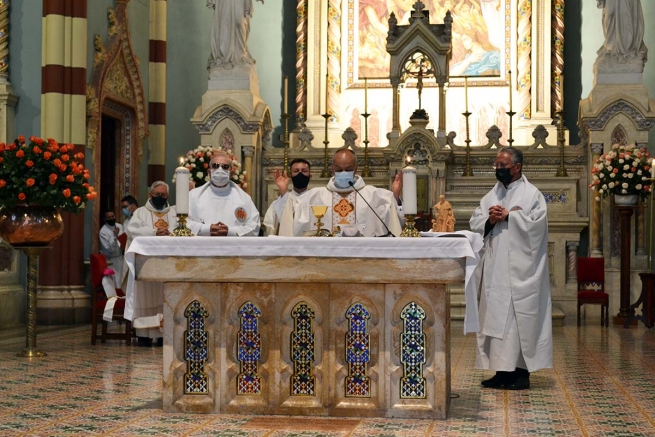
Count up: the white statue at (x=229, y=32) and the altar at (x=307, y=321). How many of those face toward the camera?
2

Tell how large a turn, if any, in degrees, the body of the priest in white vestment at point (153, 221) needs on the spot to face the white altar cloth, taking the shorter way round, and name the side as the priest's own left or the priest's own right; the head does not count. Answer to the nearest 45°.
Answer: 0° — they already face it

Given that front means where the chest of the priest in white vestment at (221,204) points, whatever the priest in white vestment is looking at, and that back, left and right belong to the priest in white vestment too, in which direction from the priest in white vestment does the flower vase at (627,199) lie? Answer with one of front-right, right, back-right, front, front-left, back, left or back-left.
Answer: back-left

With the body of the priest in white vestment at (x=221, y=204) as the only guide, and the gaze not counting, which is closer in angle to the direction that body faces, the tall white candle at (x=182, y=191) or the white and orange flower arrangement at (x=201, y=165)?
the tall white candle

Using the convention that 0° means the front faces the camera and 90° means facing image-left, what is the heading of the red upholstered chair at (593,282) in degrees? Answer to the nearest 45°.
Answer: approximately 0°
